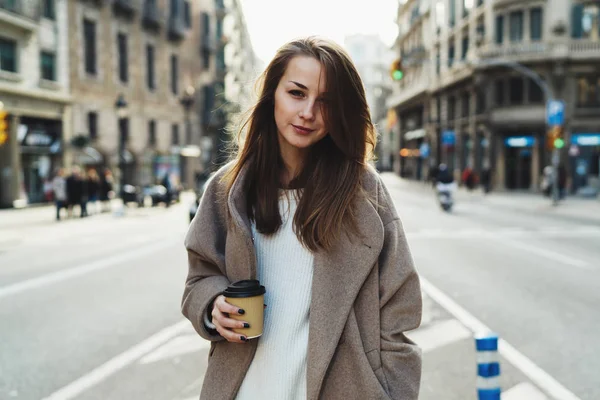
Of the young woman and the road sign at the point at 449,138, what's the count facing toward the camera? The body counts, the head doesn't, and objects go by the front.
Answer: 2

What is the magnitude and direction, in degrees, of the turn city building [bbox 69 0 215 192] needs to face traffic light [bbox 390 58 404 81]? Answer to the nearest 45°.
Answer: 0° — it already faces it

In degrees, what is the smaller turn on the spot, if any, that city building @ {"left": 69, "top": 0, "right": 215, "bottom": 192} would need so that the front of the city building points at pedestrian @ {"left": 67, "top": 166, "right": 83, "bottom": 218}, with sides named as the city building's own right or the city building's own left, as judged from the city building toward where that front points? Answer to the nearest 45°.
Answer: approximately 45° to the city building's own right

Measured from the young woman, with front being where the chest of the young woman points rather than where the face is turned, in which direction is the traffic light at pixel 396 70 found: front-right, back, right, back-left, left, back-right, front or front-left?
back

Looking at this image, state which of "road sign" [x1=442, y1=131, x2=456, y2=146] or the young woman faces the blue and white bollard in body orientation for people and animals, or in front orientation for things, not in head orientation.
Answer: the road sign

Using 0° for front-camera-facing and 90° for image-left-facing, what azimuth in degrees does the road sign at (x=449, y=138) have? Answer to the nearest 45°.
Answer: approximately 0°

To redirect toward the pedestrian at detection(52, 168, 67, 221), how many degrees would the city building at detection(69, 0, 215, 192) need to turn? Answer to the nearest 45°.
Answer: approximately 45° to its right

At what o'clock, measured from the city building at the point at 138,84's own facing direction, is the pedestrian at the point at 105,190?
The pedestrian is roughly at 2 o'clock from the city building.

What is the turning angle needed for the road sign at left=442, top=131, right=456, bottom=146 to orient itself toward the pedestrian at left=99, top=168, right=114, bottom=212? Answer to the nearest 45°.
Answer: approximately 45° to its right
